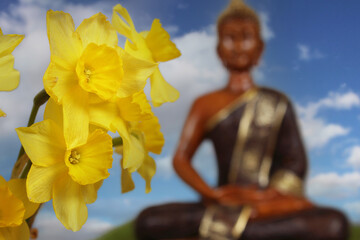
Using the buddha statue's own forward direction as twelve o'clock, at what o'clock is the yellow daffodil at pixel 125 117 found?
The yellow daffodil is roughly at 12 o'clock from the buddha statue.

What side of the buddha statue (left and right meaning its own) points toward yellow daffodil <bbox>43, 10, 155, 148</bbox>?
front

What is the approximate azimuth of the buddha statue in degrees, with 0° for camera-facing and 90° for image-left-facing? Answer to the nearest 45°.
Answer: approximately 0°

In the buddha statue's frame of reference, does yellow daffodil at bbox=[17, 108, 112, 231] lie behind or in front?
in front

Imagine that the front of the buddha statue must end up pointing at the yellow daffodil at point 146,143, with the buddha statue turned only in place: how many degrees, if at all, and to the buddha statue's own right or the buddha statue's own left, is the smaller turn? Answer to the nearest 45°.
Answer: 0° — it already faces it

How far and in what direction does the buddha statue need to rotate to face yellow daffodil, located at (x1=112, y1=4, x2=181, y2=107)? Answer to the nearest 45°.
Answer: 0° — it already faces it

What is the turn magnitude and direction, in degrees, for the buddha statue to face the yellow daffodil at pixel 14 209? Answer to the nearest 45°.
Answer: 0° — it already faces it
